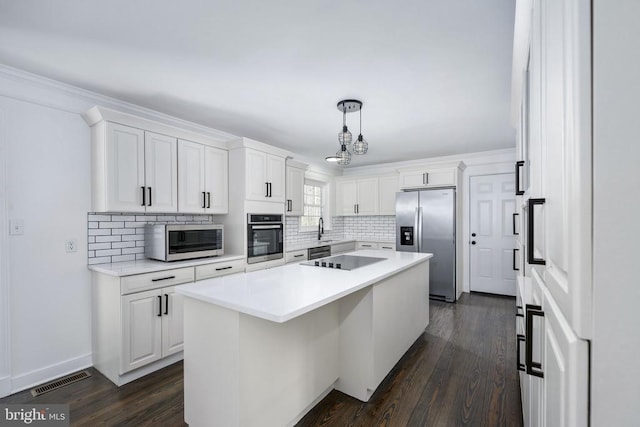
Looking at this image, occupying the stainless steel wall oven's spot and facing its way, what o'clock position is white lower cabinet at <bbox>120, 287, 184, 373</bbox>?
The white lower cabinet is roughly at 3 o'clock from the stainless steel wall oven.

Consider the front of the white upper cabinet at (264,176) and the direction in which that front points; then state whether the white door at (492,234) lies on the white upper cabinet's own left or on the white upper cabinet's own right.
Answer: on the white upper cabinet's own left

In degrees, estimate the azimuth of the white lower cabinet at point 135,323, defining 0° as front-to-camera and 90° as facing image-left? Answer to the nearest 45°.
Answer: approximately 315°

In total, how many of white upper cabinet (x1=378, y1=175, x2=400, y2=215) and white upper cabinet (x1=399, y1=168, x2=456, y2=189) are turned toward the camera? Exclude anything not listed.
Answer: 2

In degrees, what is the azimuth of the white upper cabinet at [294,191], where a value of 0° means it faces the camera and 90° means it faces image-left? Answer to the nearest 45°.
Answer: approximately 315°

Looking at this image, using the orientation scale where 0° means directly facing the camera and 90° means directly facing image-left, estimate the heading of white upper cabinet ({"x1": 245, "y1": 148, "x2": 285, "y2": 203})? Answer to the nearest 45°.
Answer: approximately 315°

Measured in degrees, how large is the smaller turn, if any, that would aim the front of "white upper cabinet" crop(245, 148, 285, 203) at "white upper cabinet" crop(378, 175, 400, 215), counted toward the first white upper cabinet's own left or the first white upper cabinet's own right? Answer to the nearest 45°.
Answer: approximately 90° to the first white upper cabinet's own left
